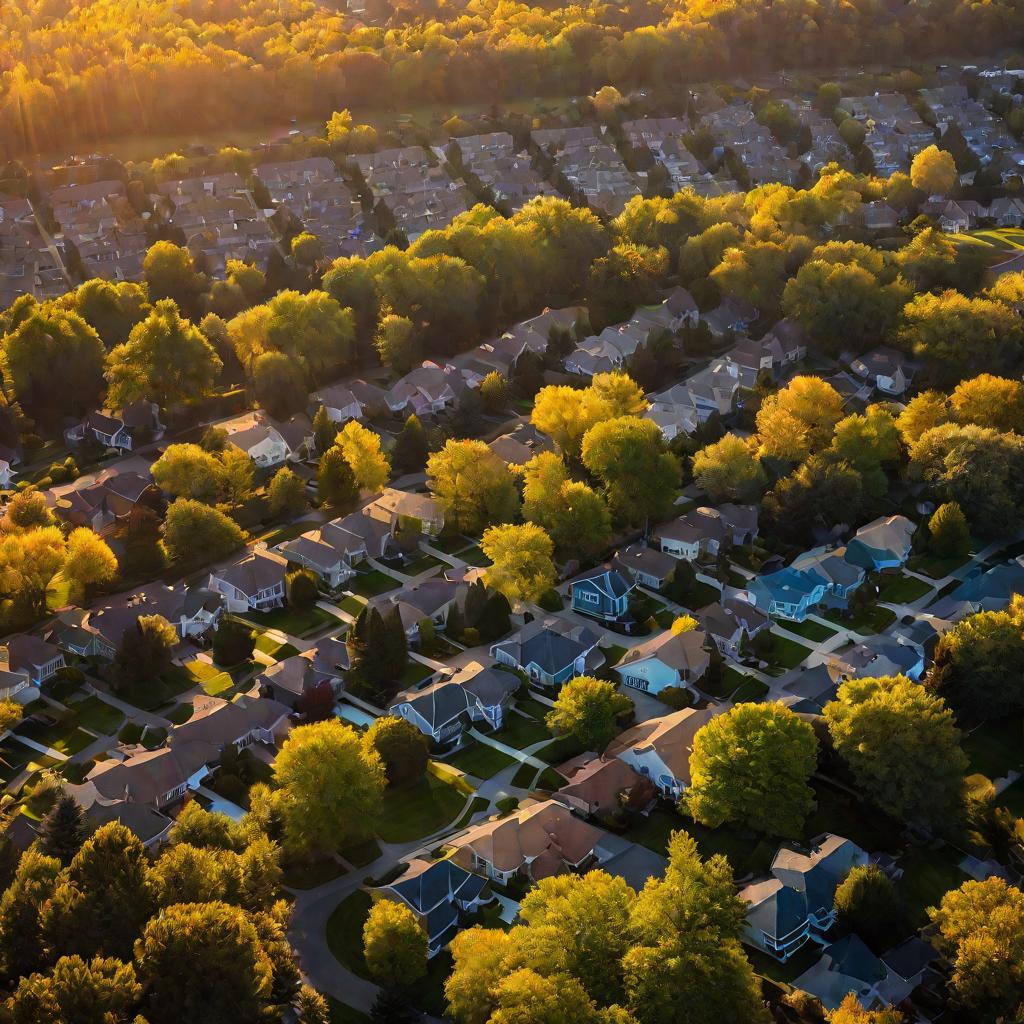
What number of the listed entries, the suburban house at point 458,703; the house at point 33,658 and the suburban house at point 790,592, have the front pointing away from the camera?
0

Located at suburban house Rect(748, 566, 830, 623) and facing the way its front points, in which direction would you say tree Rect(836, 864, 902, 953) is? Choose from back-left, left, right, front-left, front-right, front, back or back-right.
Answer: front-right

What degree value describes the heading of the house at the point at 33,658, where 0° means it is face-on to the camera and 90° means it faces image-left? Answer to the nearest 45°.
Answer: approximately 315°

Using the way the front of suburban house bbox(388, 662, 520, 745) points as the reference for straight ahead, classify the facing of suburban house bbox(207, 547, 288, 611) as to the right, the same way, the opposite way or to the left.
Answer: the same way

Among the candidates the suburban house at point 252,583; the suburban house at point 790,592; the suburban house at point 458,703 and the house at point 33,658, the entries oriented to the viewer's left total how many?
0

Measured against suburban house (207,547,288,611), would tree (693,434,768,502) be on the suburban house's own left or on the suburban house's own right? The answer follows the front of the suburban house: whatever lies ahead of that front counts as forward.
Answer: on the suburban house's own left

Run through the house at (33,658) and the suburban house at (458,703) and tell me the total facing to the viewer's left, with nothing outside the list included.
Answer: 0

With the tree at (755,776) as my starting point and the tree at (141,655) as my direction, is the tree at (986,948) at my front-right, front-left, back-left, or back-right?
back-left

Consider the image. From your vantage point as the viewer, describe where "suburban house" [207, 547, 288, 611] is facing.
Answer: facing the viewer and to the right of the viewer

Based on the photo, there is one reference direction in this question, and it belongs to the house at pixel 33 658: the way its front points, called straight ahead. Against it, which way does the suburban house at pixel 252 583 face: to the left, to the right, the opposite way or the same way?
the same way

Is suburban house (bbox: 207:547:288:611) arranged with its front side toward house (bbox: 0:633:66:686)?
no
